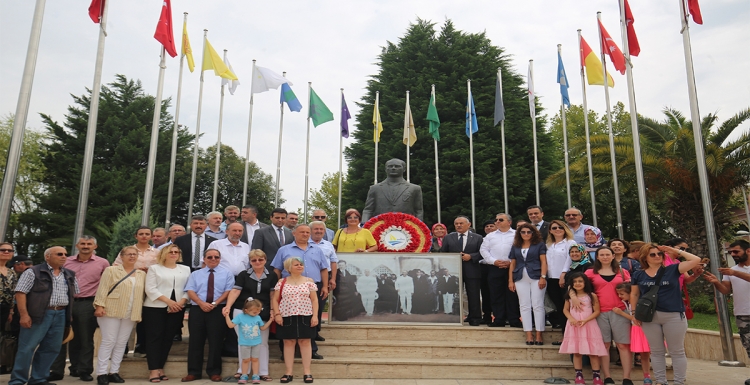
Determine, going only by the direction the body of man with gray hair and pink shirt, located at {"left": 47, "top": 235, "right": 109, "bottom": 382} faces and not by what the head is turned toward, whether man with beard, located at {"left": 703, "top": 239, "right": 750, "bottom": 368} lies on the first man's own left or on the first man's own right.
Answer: on the first man's own left

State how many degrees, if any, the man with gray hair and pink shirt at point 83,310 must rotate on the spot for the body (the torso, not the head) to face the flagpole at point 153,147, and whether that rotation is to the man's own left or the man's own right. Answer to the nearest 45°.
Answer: approximately 180°

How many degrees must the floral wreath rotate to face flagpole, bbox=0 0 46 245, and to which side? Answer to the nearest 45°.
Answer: approximately 90° to its right

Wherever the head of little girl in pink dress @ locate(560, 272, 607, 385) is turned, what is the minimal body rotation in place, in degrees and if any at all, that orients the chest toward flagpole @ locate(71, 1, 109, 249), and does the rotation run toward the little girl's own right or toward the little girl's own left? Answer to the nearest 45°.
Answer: approximately 90° to the little girl's own right

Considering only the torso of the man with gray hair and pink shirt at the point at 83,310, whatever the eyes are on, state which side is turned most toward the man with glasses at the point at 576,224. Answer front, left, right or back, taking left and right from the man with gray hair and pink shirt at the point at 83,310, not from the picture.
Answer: left

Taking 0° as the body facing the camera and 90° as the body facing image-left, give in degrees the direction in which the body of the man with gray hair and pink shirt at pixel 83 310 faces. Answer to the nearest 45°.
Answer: approximately 0°

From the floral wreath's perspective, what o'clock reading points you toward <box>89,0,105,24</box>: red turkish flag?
The red turkish flag is roughly at 3 o'clock from the floral wreath.

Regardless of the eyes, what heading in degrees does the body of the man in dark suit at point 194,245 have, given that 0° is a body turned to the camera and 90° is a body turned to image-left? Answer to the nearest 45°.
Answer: approximately 0°

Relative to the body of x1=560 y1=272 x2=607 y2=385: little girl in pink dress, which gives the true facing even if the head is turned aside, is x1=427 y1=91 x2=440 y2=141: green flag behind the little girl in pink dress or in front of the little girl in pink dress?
behind

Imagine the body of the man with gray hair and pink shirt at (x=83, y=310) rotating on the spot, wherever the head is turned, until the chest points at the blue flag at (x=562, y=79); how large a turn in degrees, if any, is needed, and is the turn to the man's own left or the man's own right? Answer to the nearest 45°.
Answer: approximately 90° to the man's own left

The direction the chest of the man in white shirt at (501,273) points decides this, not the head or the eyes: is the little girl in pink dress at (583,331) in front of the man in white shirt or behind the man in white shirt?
in front
